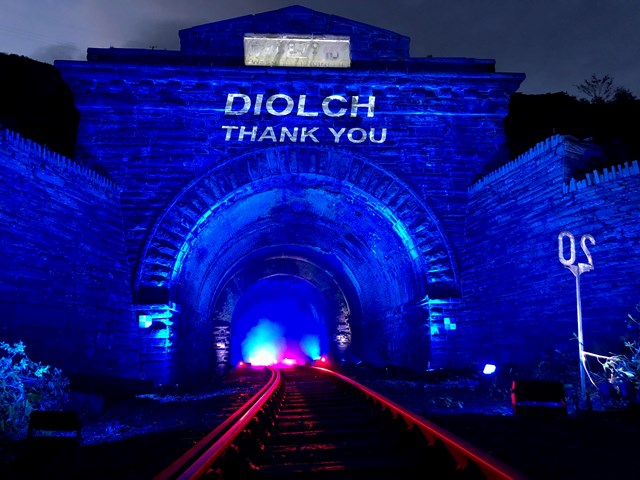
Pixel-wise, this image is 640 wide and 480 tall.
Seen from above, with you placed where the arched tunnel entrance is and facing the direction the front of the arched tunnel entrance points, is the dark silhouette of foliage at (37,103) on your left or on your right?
on your right

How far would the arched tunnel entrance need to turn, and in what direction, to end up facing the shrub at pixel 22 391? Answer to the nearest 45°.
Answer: approximately 45° to its right

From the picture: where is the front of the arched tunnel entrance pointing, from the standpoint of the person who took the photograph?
facing the viewer

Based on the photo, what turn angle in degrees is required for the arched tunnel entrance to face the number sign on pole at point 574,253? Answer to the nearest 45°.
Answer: approximately 45° to its left

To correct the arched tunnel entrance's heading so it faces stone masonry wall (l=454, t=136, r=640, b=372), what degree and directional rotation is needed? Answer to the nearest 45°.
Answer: approximately 45° to its left

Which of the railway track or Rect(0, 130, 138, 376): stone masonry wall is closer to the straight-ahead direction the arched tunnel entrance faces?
the railway track

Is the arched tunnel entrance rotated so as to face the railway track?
yes

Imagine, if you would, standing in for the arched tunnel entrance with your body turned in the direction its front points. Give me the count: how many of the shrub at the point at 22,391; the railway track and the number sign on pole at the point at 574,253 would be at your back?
0

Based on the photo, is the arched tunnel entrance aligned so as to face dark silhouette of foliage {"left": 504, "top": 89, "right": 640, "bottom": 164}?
no
